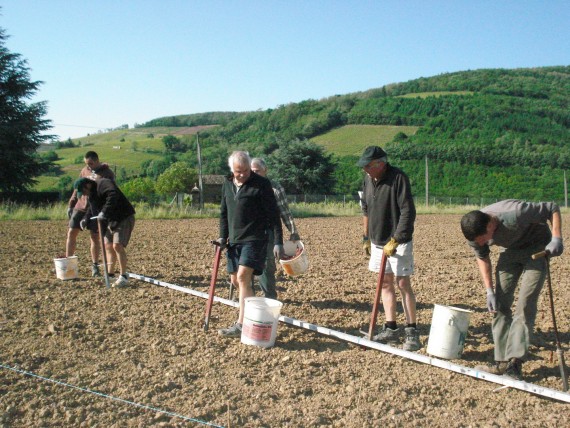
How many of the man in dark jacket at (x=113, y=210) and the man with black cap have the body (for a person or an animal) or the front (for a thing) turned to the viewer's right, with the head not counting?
0

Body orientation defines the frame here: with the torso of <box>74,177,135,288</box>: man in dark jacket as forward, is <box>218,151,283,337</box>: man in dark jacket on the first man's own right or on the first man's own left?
on the first man's own left

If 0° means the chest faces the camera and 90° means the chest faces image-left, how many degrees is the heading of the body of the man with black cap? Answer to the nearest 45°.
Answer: approximately 45°

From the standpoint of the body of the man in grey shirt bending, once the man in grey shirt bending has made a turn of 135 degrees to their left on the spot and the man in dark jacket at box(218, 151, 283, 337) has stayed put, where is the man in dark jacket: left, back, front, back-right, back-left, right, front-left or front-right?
back

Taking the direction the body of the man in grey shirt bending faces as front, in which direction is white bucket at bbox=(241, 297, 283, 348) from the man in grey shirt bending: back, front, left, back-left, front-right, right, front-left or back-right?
front-right

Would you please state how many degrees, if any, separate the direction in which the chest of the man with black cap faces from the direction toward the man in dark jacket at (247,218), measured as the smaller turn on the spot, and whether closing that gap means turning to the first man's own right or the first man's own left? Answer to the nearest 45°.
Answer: approximately 45° to the first man's own right

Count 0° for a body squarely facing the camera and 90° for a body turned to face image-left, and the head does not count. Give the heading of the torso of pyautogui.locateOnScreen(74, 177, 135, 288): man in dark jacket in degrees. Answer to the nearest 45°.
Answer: approximately 45°

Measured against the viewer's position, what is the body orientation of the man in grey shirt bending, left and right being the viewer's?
facing the viewer and to the left of the viewer
